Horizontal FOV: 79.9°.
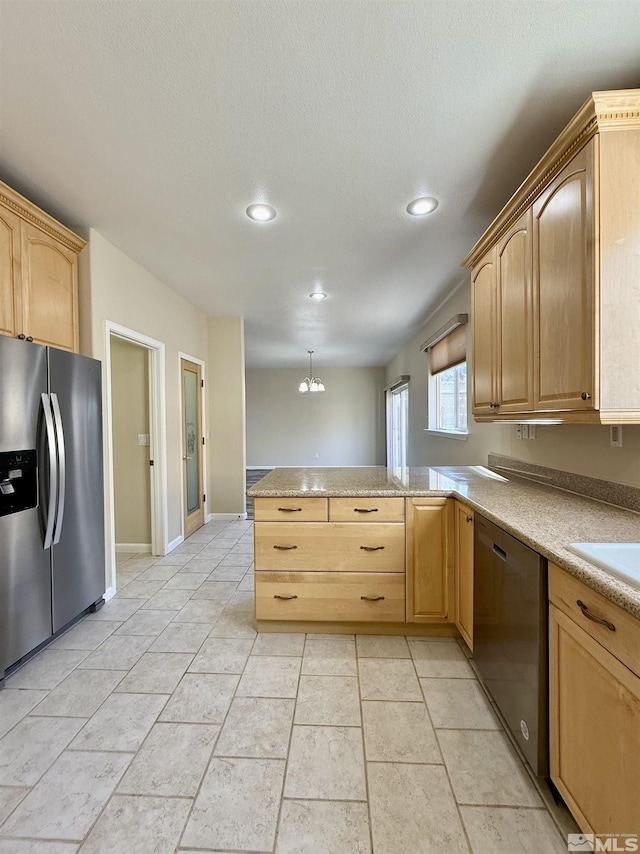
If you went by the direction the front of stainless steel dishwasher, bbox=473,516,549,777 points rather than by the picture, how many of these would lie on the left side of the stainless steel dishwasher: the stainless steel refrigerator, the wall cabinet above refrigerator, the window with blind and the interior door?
0

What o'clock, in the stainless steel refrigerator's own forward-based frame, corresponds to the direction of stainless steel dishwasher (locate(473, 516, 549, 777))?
The stainless steel dishwasher is roughly at 12 o'clock from the stainless steel refrigerator.

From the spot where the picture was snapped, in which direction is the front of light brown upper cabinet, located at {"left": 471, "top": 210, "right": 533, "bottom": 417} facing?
facing the viewer and to the left of the viewer

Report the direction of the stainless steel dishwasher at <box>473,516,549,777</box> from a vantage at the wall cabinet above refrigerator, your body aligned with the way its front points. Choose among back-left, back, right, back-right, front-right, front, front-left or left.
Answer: front

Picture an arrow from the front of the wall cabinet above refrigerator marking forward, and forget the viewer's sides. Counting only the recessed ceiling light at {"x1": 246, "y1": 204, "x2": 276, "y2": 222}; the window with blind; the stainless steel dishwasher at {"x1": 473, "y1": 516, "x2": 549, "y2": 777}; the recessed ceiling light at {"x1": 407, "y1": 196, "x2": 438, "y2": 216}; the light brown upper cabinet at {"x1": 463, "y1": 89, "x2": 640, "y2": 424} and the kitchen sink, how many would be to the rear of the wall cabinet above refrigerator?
0

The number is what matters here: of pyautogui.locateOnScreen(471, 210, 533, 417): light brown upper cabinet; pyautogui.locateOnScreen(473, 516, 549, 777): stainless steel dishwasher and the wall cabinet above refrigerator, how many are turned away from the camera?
0

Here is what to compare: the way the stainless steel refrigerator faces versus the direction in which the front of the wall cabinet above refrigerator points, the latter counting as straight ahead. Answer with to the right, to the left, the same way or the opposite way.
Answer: the same way

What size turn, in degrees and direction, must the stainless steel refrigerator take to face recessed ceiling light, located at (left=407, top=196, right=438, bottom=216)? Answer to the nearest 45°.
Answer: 0° — it already faces it

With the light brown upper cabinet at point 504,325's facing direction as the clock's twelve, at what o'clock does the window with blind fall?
The window with blind is roughly at 4 o'clock from the light brown upper cabinet.

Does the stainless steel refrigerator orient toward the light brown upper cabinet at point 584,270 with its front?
yes

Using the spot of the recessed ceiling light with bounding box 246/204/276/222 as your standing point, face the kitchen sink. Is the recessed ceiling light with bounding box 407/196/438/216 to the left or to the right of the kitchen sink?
left

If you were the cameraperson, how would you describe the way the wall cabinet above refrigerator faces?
facing the viewer and to the right of the viewer

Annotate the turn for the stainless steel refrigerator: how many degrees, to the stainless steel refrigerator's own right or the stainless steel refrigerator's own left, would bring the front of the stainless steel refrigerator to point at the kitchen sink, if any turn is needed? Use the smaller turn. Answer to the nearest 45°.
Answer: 0° — it already faces it

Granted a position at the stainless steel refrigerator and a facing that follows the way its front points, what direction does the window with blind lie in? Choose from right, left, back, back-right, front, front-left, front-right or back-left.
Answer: front-left

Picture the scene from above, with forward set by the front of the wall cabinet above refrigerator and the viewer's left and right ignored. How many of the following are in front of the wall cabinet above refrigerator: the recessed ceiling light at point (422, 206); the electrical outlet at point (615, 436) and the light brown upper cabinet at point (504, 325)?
3

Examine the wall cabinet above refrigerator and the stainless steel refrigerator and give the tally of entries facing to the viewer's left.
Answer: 0

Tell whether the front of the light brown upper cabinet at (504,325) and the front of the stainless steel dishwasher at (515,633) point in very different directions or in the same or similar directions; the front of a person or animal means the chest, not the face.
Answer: same or similar directions
